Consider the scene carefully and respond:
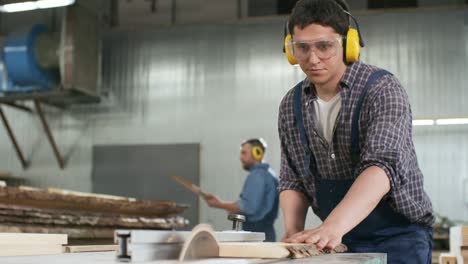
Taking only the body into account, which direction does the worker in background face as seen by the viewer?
to the viewer's left

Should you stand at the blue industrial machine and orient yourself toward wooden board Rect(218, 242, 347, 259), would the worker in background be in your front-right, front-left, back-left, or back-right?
front-left

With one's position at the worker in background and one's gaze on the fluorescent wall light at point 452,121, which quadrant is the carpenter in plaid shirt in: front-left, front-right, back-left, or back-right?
back-right

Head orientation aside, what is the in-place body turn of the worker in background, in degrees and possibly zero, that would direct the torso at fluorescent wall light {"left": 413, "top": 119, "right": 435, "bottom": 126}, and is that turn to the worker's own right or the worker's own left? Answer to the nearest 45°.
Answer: approximately 135° to the worker's own right

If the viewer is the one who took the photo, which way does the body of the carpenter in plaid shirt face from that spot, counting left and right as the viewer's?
facing the viewer and to the left of the viewer

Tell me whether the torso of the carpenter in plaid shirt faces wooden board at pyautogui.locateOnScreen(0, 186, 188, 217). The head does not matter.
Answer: no

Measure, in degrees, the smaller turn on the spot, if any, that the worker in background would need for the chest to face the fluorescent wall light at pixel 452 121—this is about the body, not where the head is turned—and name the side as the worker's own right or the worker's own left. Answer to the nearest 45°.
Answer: approximately 135° to the worker's own right

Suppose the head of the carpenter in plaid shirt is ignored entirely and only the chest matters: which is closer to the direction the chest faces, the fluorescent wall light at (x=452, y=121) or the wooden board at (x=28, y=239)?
the wooden board

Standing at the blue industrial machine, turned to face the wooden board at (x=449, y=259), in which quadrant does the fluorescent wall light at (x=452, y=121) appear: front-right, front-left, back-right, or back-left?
front-left

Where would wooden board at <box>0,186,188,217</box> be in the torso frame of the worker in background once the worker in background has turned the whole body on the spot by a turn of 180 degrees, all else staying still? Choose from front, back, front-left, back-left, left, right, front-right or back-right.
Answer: back-right

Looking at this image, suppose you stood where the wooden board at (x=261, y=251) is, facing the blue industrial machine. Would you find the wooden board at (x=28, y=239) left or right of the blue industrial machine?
left

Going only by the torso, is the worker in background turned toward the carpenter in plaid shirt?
no

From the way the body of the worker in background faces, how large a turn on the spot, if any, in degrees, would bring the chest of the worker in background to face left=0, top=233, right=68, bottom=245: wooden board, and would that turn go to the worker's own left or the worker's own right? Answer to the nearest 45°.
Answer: approximately 90° to the worker's own left

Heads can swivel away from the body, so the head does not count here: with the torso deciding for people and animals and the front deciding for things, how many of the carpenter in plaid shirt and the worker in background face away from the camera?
0

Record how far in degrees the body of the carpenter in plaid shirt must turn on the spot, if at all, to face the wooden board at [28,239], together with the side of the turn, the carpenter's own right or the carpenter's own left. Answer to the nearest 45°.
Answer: approximately 45° to the carpenter's own right

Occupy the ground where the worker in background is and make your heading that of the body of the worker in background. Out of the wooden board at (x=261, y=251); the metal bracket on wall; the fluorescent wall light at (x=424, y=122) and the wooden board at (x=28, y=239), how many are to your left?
2

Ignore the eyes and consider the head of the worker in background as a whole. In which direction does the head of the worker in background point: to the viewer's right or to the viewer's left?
to the viewer's left

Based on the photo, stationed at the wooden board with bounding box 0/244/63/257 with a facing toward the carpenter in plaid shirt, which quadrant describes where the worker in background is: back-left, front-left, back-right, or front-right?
front-left

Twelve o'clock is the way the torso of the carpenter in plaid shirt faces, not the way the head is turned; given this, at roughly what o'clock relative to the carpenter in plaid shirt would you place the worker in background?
The worker in background is roughly at 4 o'clock from the carpenter in plaid shirt.
